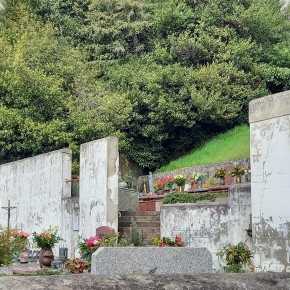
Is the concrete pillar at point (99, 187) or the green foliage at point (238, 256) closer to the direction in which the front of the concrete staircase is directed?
the green foliage

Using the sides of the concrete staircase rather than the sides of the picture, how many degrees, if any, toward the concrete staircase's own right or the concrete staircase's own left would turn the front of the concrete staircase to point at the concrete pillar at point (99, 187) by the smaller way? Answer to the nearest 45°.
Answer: approximately 90° to the concrete staircase's own right

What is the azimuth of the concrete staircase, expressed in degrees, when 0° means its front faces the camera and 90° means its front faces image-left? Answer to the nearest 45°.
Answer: approximately 0°

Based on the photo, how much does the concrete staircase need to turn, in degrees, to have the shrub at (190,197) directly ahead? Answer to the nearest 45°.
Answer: approximately 45° to its left

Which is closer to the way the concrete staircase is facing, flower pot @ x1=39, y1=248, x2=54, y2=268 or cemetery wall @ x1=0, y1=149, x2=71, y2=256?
the flower pot

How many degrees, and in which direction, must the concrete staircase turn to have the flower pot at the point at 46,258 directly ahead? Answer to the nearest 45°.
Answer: approximately 45° to its right

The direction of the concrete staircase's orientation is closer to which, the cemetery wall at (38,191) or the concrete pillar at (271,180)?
the concrete pillar
